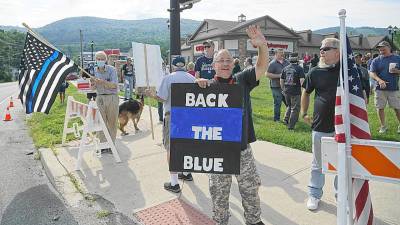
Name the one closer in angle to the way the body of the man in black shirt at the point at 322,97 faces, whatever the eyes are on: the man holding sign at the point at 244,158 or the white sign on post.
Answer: the man holding sign

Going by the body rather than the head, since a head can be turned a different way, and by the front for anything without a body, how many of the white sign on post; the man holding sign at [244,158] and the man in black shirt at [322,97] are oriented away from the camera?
1

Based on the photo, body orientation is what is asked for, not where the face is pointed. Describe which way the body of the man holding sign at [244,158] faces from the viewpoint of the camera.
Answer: toward the camera

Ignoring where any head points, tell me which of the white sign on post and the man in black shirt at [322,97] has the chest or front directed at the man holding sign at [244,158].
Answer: the man in black shirt

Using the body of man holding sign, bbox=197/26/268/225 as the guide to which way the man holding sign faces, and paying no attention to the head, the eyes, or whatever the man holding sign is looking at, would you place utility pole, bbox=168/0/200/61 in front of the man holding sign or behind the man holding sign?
behind

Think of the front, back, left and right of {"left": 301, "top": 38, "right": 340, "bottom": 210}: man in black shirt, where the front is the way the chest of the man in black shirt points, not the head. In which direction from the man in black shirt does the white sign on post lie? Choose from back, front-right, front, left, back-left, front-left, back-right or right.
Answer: right

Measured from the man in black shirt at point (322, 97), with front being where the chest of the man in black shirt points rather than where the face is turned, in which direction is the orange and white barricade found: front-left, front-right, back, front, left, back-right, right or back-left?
front-left

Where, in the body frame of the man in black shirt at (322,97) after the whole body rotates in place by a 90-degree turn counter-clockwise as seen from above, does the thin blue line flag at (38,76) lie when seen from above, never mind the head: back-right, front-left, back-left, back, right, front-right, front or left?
back-right

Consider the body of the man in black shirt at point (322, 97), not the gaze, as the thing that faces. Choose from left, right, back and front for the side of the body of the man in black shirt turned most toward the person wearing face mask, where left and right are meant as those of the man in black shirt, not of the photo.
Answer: right

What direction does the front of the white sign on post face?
away from the camera
